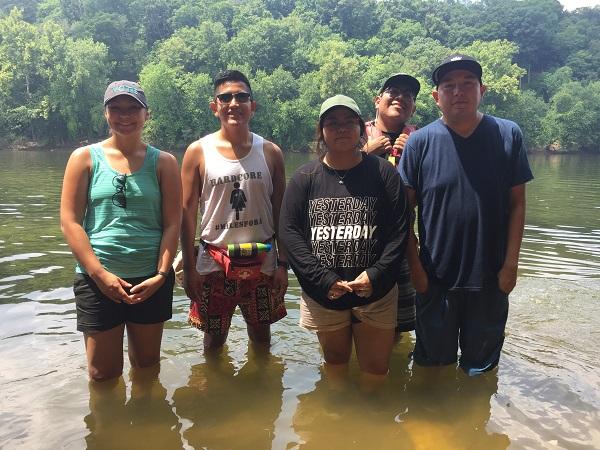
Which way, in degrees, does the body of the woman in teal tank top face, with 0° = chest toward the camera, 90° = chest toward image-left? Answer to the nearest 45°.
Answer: approximately 0°

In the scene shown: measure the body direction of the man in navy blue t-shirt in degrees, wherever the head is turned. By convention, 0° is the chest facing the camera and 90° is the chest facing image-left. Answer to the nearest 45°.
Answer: approximately 0°

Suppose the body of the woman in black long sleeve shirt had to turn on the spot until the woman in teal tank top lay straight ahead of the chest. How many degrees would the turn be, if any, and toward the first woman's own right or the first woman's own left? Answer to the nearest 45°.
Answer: approximately 90° to the first woman's own right

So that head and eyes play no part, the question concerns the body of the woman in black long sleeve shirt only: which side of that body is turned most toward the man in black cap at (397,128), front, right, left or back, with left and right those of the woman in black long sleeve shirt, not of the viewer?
back

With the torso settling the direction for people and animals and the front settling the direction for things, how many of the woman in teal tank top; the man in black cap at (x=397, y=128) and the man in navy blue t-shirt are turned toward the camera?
3

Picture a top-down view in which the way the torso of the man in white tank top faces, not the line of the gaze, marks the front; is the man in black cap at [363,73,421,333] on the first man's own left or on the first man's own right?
on the first man's own left

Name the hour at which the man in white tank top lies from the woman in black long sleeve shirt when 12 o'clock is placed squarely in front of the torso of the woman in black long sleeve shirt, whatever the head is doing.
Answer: The man in white tank top is roughly at 4 o'clock from the woman in black long sleeve shirt.

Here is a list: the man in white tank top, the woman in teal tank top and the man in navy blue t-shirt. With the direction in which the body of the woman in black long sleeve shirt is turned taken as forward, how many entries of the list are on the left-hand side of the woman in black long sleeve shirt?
1
